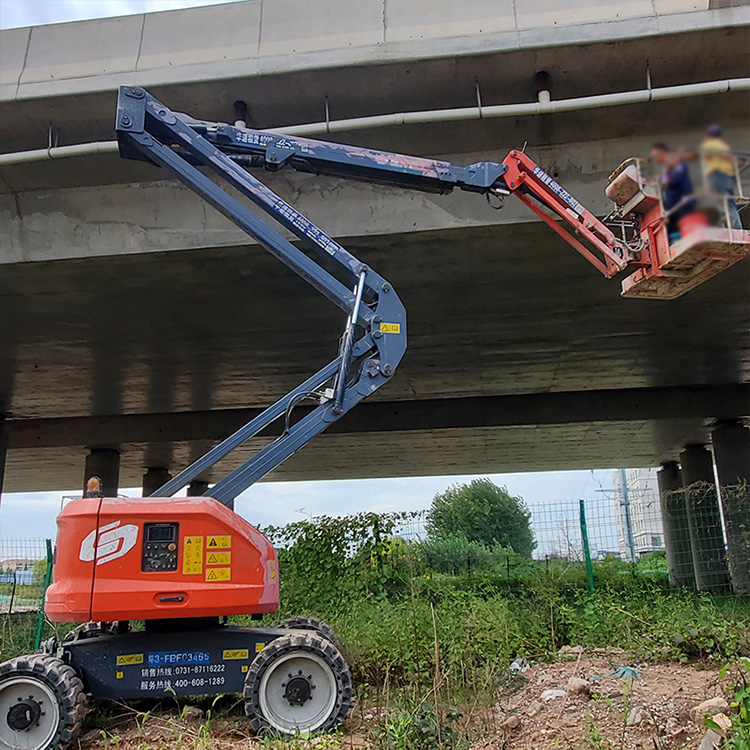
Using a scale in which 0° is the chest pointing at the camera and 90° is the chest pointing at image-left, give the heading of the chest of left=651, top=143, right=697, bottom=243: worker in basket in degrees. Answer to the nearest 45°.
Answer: approximately 90°

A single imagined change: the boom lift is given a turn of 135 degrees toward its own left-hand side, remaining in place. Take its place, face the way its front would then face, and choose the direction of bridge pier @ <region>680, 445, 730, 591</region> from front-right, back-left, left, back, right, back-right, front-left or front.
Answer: right

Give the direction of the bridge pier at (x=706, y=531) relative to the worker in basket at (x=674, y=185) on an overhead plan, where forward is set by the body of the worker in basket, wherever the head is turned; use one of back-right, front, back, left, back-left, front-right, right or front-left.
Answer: right

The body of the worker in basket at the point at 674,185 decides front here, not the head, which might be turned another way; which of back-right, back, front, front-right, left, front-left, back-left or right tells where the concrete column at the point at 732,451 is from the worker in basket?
right

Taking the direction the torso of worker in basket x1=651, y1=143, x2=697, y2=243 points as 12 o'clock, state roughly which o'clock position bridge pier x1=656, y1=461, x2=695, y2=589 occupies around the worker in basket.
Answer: The bridge pier is roughly at 3 o'clock from the worker in basket.

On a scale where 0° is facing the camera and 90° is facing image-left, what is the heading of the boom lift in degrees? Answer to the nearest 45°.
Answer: approximately 270°

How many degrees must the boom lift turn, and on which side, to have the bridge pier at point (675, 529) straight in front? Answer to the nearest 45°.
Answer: approximately 45° to its left

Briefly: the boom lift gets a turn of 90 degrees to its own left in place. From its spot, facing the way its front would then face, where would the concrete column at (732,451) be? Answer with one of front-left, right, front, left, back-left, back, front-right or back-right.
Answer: front-right

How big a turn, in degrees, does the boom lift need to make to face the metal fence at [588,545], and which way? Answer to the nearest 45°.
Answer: approximately 45° to its left

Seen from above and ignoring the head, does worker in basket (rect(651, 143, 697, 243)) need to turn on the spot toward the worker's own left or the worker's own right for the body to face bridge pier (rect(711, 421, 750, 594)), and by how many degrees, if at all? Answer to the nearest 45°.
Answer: approximately 90° to the worker's own right
